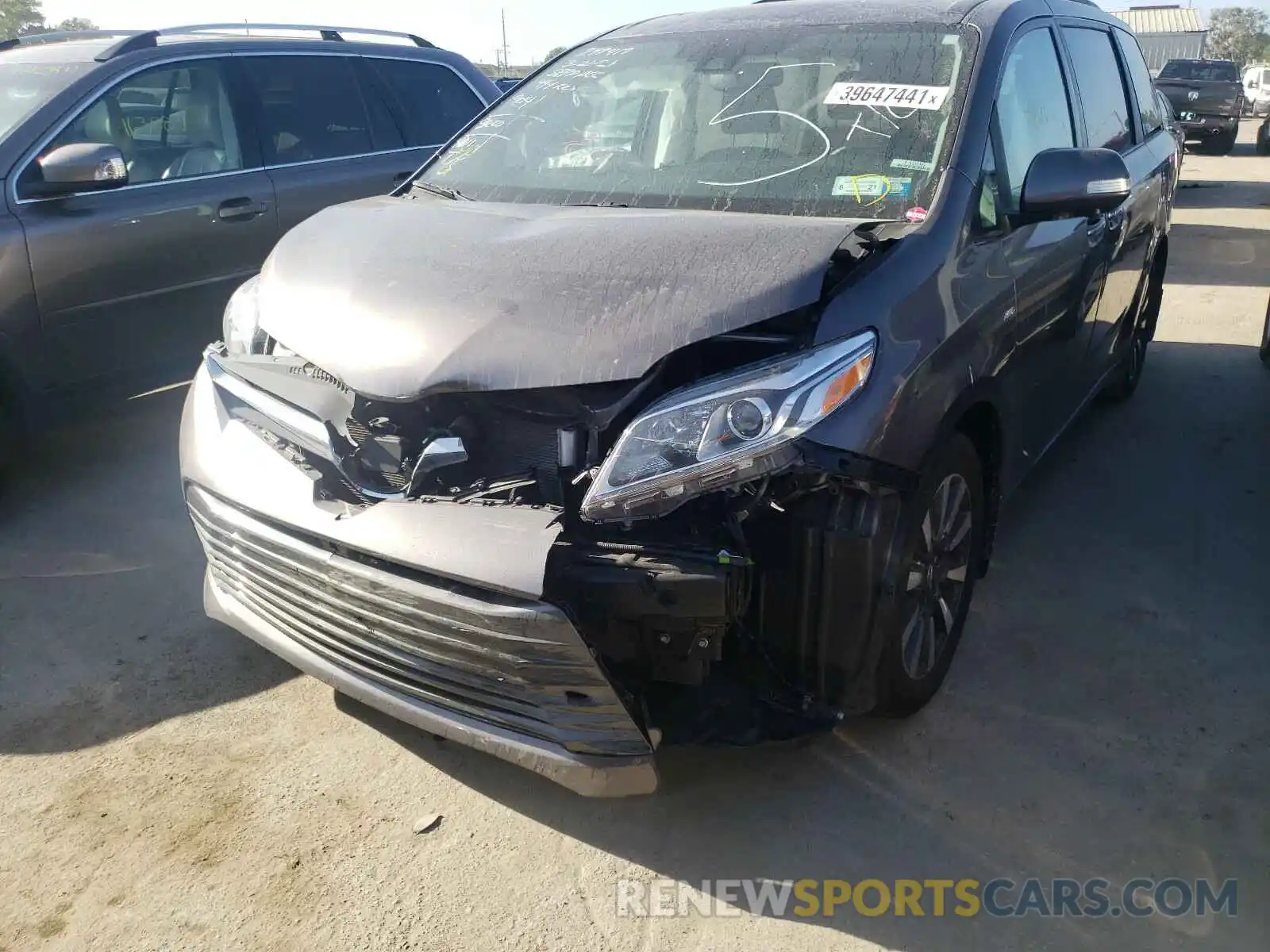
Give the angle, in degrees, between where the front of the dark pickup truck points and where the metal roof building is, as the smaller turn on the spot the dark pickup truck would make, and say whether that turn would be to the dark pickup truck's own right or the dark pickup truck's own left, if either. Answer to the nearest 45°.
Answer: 0° — it already faces it

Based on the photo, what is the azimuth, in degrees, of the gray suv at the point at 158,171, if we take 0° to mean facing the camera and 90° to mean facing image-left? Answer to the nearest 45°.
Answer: approximately 45°

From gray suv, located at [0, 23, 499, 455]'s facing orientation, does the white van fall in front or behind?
behind

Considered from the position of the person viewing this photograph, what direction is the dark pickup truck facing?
facing away from the viewer

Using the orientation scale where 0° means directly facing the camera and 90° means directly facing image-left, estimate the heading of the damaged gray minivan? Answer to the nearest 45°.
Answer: approximately 45°

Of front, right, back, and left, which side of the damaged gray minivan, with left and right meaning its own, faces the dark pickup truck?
back

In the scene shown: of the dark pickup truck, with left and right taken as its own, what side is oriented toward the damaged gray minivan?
back

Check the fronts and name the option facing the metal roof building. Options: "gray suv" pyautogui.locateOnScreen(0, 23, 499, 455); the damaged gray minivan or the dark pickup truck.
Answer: the dark pickup truck

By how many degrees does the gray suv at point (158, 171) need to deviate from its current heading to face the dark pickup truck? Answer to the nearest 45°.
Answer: approximately 180°

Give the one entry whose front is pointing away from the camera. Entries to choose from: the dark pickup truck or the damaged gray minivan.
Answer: the dark pickup truck

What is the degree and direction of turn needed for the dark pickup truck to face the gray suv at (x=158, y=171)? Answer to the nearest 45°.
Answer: approximately 180°

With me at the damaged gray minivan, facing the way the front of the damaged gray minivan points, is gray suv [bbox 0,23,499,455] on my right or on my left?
on my right
